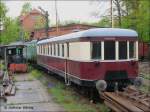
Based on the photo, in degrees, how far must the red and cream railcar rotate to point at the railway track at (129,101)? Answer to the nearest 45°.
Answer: approximately 45° to its right

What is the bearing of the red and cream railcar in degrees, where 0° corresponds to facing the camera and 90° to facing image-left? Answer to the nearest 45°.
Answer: approximately 315°
